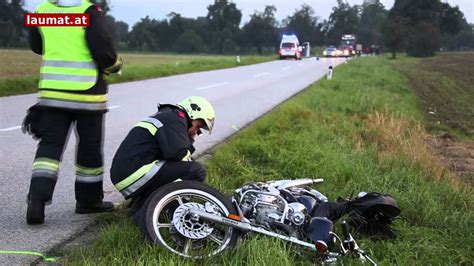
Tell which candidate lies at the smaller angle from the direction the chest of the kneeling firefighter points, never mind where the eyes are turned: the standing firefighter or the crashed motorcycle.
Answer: the crashed motorcycle

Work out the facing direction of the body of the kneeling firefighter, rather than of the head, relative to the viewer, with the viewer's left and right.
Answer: facing to the right of the viewer

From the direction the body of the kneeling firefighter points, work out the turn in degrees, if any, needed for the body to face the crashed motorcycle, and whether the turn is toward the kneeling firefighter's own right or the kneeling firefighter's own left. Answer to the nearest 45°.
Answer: approximately 45° to the kneeling firefighter's own right

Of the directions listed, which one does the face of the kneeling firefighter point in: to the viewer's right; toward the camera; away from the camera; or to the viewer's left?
to the viewer's right

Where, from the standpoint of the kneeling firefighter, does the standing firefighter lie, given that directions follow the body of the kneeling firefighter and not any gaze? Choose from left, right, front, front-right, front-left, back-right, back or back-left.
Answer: back-left
